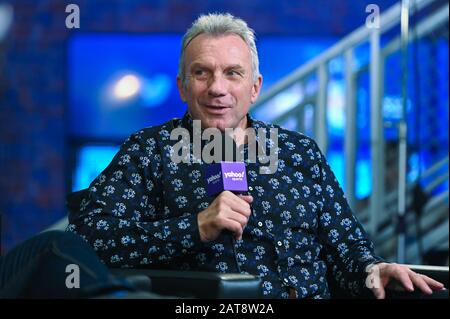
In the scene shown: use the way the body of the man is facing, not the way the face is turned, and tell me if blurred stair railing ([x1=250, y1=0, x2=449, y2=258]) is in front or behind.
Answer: behind

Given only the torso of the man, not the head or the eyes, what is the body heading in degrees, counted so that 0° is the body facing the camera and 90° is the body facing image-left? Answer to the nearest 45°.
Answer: approximately 0°

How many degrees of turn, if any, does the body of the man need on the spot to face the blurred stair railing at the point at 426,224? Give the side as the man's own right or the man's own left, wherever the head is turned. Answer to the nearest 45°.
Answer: approximately 135° to the man's own left
